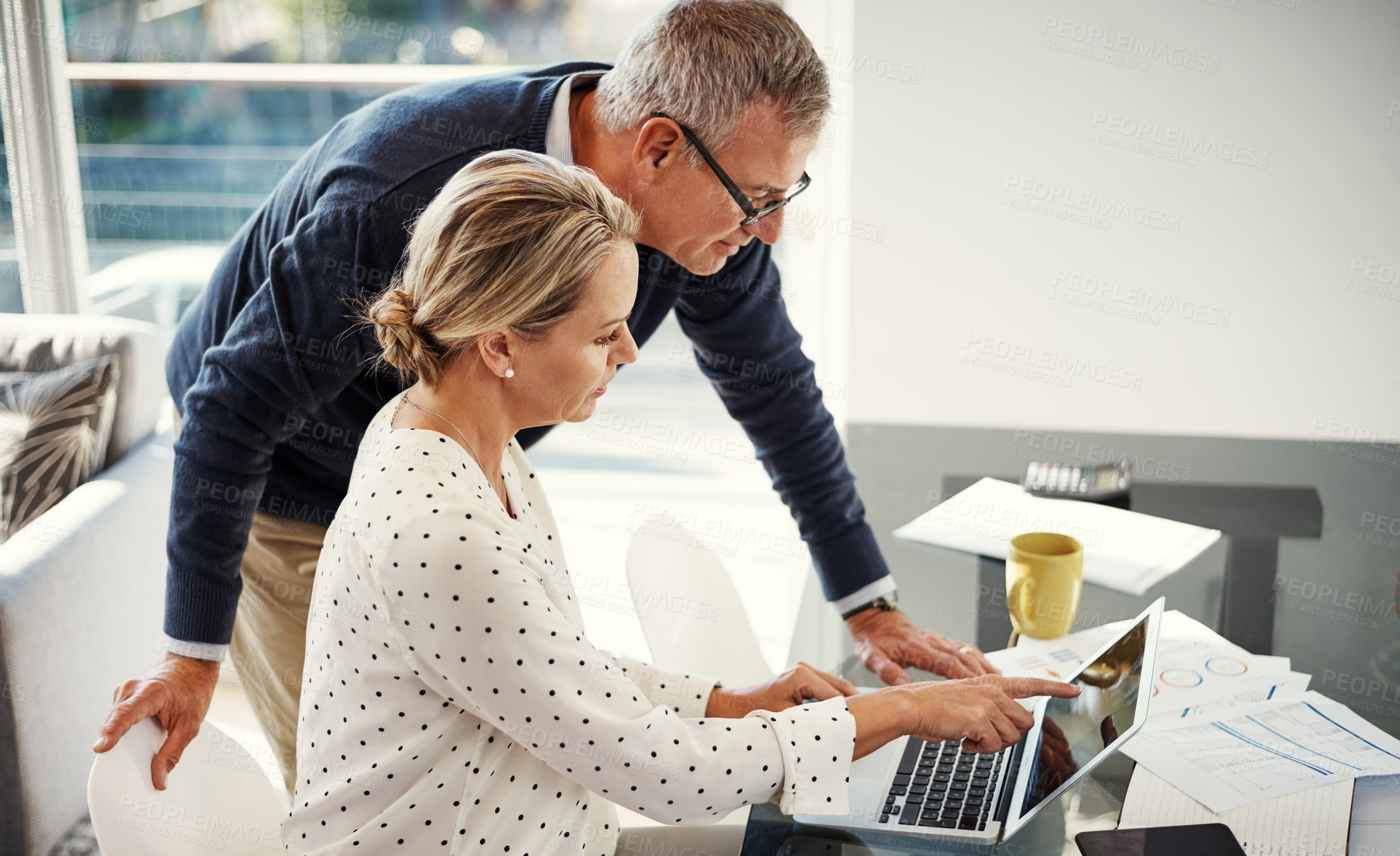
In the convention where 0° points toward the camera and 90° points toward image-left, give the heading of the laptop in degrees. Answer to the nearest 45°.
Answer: approximately 90°

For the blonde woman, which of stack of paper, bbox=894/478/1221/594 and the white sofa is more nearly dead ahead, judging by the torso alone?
the stack of paper

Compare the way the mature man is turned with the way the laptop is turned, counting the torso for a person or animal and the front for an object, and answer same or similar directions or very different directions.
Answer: very different directions

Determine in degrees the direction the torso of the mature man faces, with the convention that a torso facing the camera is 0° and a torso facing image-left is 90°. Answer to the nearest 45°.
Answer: approximately 315°

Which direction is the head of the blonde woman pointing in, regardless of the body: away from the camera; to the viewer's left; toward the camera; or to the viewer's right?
to the viewer's right

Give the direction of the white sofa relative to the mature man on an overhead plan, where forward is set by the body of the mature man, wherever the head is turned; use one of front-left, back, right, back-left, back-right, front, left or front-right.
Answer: back

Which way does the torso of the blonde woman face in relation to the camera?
to the viewer's right
